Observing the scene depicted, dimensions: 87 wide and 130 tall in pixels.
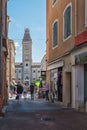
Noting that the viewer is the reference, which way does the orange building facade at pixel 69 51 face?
facing the viewer and to the left of the viewer
